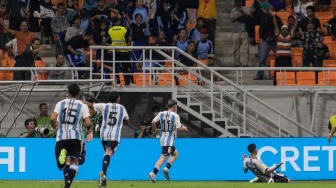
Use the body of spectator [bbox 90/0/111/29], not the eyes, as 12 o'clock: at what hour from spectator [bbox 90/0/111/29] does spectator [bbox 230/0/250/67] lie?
spectator [bbox 230/0/250/67] is roughly at 9 o'clock from spectator [bbox 90/0/111/29].

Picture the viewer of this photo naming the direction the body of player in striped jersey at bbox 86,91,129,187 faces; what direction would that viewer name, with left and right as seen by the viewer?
facing away from the viewer

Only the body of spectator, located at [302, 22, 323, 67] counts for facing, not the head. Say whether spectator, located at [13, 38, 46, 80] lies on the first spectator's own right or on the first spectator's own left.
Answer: on the first spectator's own right

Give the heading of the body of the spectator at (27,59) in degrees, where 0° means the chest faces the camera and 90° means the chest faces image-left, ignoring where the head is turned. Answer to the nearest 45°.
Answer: approximately 315°

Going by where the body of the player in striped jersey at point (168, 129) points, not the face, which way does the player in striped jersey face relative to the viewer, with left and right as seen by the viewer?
facing away from the viewer and to the right of the viewer

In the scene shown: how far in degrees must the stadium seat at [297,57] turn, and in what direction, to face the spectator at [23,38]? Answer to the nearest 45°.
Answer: approximately 90° to its right
